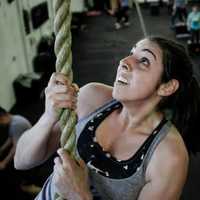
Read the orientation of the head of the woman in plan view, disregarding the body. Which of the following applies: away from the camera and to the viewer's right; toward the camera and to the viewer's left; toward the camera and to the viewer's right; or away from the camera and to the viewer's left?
toward the camera and to the viewer's left

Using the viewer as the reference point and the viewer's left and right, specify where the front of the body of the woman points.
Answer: facing the viewer and to the left of the viewer
